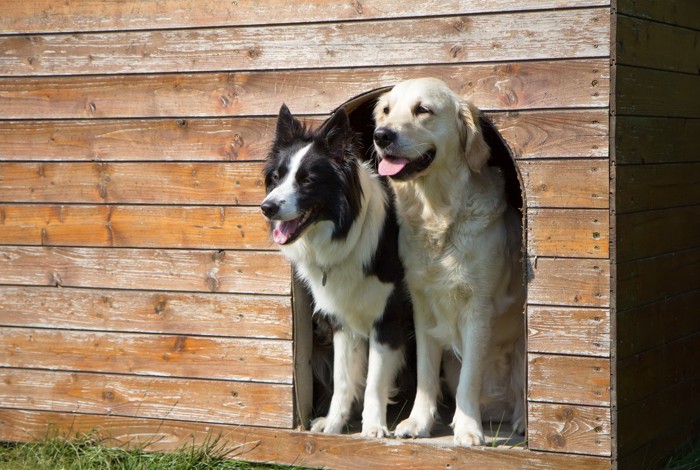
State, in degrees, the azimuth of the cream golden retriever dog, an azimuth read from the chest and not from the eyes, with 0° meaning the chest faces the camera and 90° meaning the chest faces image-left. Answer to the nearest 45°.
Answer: approximately 45°

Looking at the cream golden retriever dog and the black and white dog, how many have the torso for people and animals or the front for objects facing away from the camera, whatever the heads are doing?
0

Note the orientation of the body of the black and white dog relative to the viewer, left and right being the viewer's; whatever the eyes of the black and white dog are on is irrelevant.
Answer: facing the viewer and to the left of the viewer

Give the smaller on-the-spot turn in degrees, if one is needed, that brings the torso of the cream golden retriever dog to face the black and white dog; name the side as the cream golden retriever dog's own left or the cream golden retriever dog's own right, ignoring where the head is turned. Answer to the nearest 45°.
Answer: approximately 45° to the cream golden retriever dog's own right

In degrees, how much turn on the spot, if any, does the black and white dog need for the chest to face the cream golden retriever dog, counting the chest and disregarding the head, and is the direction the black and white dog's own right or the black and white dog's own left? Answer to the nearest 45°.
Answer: approximately 135° to the black and white dog's own left
